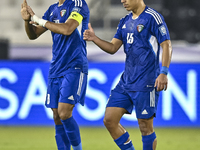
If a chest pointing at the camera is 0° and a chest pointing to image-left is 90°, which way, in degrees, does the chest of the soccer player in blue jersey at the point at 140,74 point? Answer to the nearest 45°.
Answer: approximately 45°

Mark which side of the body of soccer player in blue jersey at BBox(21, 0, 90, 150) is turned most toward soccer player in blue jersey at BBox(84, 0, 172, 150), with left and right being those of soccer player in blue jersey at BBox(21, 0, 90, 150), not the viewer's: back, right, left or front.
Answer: left

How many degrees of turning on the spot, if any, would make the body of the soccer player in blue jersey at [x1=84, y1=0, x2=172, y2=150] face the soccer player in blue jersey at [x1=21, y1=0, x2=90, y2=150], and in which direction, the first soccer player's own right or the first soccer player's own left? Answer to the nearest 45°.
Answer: approximately 45° to the first soccer player's own right

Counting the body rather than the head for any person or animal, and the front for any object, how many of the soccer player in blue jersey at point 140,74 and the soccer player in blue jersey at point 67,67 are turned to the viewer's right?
0

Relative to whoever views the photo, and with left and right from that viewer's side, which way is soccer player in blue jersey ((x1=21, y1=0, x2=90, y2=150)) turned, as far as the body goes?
facing the viewer and to the left of the viewer

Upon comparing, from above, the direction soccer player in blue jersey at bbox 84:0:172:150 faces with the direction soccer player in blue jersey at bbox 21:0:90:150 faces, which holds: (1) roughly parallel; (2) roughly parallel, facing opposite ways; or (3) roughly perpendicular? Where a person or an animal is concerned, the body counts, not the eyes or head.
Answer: roughly parallel
